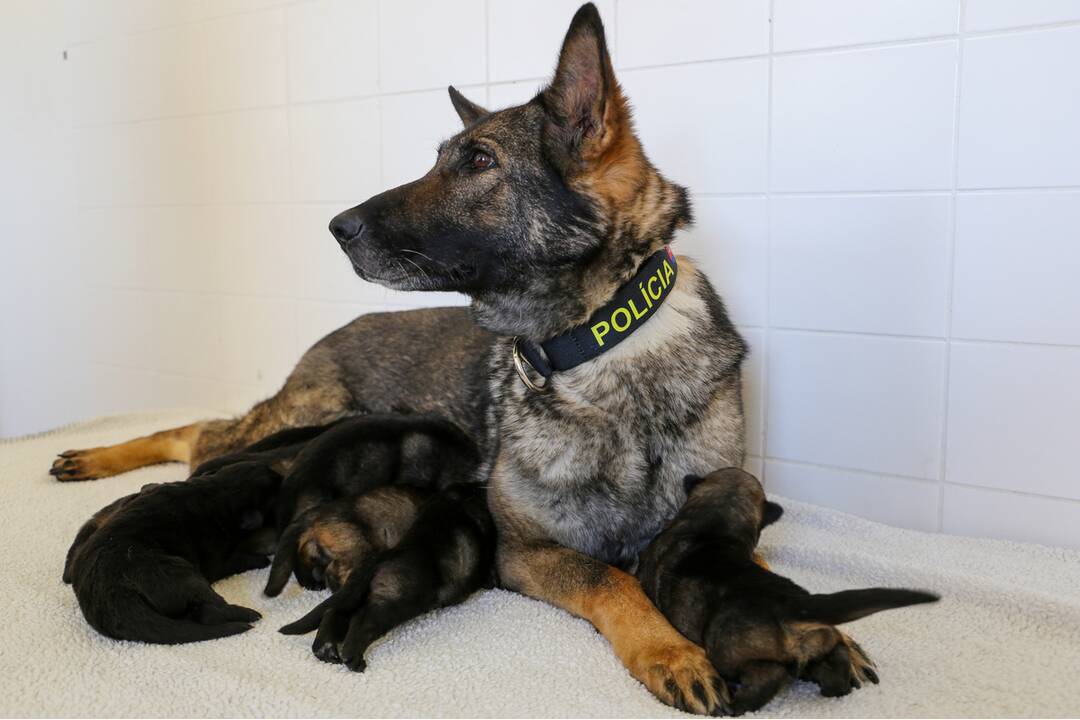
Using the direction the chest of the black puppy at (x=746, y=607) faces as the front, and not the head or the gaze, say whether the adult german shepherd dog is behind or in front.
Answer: in front

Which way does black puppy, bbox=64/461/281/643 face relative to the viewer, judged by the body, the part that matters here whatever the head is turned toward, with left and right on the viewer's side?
facing away from the viewer and to the right of the viewer

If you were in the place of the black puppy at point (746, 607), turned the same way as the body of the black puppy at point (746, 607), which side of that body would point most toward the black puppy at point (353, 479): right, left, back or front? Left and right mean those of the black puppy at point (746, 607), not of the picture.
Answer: left

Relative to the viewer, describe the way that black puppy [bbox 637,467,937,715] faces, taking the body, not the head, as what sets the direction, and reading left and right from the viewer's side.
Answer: facing away from the viewer and to the left of the viewer

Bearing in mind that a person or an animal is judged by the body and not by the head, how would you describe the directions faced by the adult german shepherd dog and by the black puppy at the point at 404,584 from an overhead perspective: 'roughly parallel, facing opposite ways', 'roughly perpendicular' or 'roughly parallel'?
roughly perpendicular
